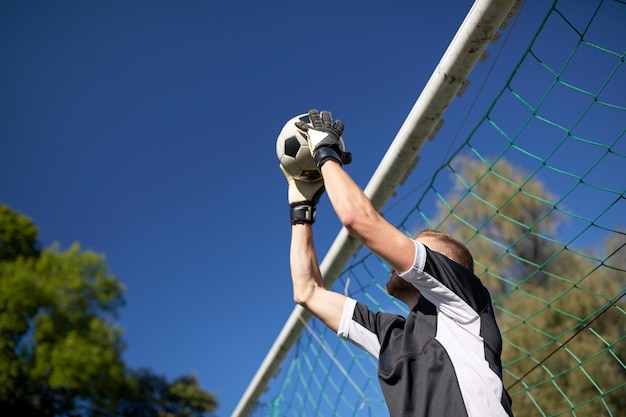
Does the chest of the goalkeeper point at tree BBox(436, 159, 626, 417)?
no

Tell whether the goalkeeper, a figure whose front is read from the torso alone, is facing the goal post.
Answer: no
